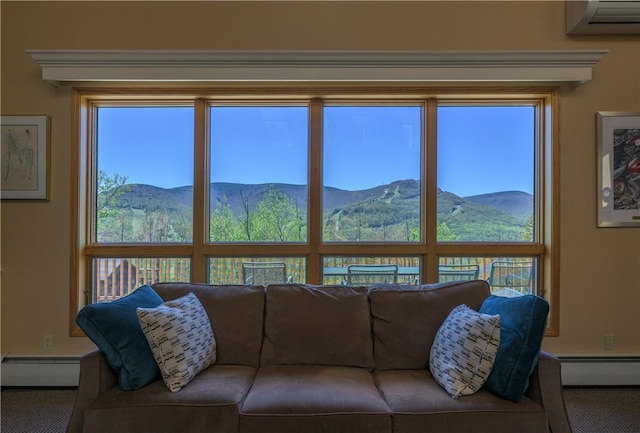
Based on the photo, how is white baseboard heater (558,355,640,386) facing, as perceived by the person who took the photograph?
facing the viewer

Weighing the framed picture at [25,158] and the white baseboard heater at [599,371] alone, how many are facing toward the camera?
2

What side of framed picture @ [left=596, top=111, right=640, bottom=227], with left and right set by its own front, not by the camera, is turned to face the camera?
front

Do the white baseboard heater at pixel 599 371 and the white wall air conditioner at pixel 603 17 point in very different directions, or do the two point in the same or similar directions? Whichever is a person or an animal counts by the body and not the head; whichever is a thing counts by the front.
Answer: same or similar directions

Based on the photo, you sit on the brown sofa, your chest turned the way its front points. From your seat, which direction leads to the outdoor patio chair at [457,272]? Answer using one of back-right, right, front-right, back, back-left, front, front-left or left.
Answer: back-left

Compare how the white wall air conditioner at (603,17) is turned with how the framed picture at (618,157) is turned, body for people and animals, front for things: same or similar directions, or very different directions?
same or similar directions

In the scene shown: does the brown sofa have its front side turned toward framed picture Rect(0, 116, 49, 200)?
no

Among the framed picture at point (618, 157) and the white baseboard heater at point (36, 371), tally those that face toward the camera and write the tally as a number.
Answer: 2

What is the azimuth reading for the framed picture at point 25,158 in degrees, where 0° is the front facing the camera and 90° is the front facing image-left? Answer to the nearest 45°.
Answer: approximately 0°
